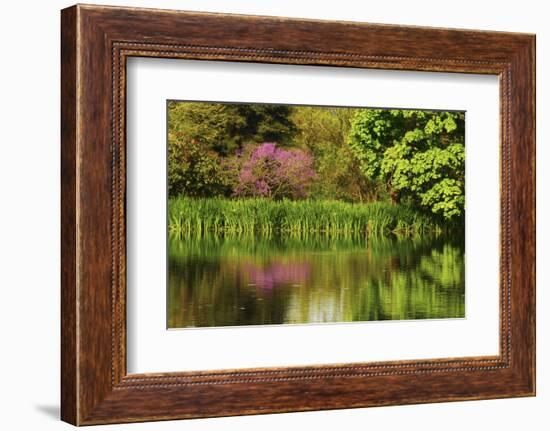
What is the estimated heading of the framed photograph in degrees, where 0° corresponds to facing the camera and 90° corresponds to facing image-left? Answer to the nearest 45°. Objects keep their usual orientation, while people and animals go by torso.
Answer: approximately 315°
